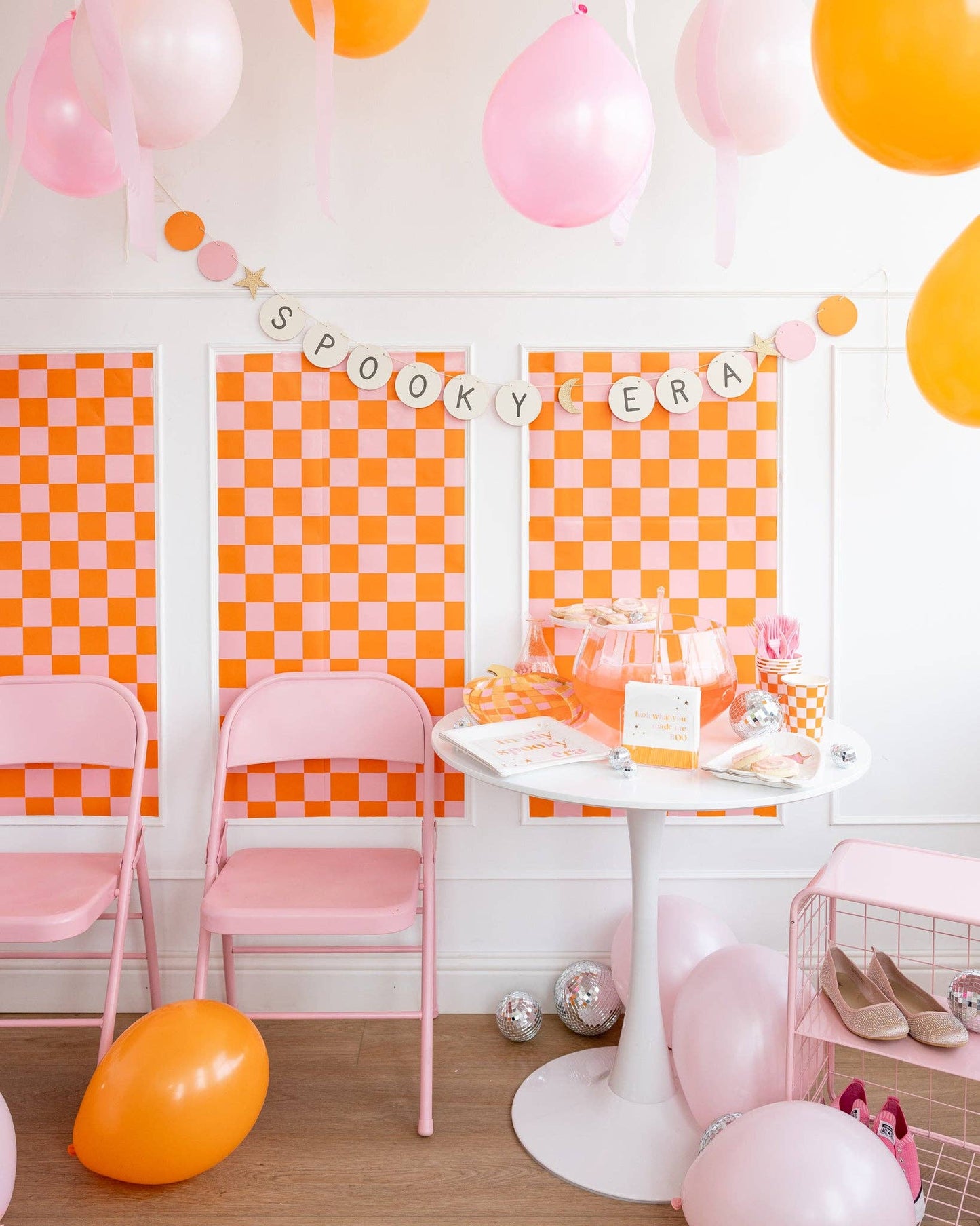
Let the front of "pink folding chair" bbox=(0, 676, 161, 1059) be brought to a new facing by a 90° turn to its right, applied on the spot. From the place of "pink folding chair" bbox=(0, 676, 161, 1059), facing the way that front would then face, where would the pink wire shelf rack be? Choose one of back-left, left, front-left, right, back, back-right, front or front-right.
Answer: back-left

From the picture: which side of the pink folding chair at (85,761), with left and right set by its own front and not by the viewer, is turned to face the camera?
front

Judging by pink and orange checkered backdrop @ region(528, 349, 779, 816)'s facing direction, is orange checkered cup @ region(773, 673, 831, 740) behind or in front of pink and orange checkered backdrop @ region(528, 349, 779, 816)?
in front

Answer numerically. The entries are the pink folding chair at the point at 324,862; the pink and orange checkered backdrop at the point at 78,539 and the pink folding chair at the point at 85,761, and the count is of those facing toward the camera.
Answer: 3

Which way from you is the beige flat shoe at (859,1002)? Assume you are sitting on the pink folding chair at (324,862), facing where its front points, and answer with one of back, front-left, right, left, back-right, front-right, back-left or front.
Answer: front-left

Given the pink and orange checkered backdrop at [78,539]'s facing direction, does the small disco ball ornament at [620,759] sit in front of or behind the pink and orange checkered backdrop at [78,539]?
in front

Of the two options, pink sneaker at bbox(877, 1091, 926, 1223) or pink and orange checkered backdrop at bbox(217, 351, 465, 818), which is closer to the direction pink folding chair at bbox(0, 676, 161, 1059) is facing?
the pink sneaker

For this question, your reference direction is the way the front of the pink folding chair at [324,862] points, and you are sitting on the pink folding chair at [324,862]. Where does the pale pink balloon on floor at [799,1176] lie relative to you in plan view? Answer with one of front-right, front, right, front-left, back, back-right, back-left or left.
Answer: front-left

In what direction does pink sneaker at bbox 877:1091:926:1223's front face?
toward the camera

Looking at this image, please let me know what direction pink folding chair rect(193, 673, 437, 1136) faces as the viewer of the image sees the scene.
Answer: facing the viewer
